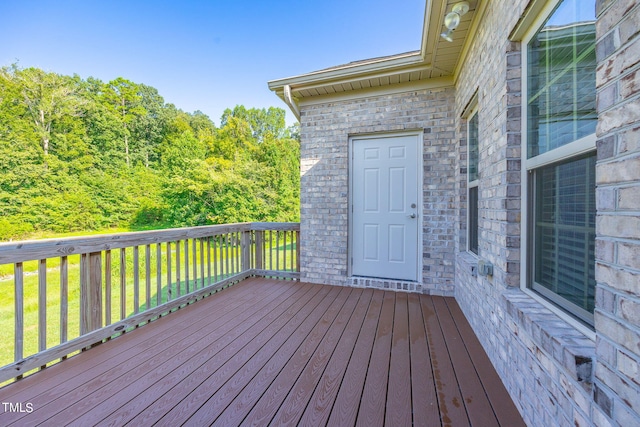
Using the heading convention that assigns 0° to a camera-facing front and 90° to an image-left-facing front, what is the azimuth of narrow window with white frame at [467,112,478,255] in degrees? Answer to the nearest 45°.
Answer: approximately 90°

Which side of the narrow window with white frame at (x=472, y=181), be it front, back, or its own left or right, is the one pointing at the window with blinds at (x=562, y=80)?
left

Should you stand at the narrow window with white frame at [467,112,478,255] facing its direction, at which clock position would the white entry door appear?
The white entry door is roughly at 1 o'clock from the narrow window with white frame.

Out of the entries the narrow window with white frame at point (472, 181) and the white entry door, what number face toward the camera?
1

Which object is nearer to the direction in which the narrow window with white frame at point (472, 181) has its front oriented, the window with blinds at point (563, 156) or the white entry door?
the white entry door

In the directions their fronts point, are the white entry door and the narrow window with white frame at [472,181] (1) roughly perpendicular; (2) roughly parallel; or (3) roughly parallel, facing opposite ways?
roughly perpendicular

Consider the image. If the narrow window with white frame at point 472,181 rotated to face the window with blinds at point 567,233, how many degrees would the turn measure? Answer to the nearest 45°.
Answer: approximately 90° to its left

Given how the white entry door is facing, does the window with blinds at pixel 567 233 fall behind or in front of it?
in front

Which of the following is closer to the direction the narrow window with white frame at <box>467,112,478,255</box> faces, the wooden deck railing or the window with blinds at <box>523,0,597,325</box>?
the wooden deck railing

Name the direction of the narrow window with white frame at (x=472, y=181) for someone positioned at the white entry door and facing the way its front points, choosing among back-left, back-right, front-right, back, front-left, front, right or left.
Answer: front-left

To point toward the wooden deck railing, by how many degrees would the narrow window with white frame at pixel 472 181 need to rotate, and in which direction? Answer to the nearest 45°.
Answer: approximately 45° to its left

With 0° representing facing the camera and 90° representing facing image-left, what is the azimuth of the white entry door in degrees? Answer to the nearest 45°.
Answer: approximately 0°

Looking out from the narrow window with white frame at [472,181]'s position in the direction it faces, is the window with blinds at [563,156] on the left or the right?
on its left
